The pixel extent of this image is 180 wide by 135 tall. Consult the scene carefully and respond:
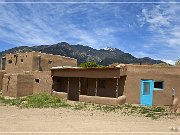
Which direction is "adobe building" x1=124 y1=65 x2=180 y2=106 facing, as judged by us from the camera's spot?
facing the viewer

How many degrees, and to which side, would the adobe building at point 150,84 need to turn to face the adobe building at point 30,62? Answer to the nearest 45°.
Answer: approximately 135° to its right
